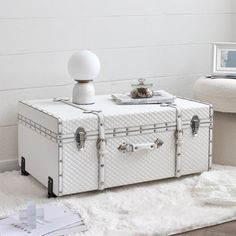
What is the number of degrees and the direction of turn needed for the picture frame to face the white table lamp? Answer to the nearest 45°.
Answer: approximately 45° to its right

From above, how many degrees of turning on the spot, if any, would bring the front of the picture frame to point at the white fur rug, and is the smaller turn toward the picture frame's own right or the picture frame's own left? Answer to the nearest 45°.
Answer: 0° — it already faces it

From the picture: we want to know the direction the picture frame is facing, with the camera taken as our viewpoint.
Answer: facing the viewer
